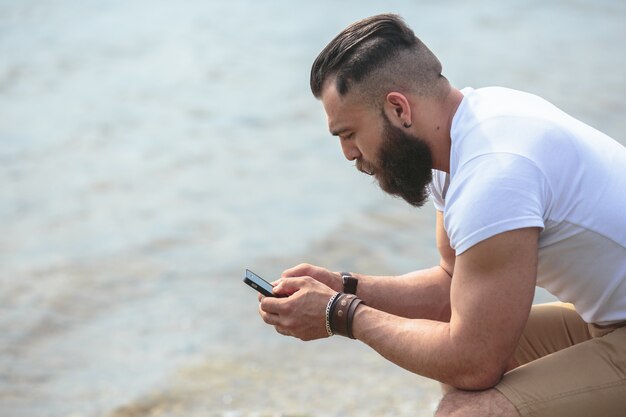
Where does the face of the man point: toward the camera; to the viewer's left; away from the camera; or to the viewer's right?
to the viewer's left

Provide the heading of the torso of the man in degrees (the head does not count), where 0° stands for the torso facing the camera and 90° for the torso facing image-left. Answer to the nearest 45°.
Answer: approximately 90°
